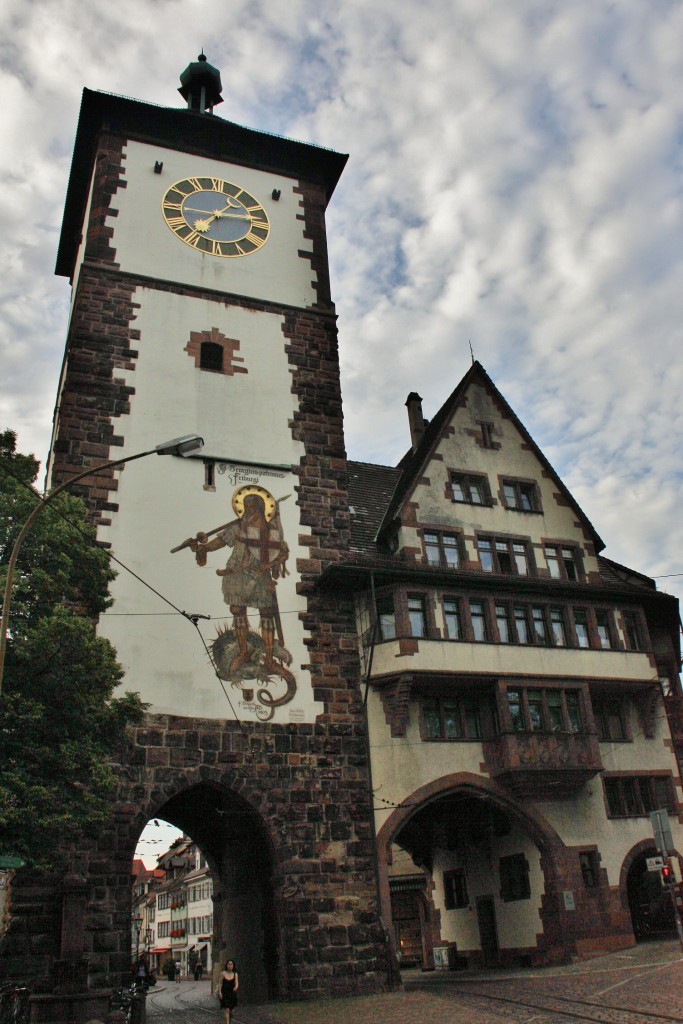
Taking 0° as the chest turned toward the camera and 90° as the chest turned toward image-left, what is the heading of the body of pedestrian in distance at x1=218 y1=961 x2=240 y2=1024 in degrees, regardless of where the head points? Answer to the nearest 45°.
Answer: approximately 0°
